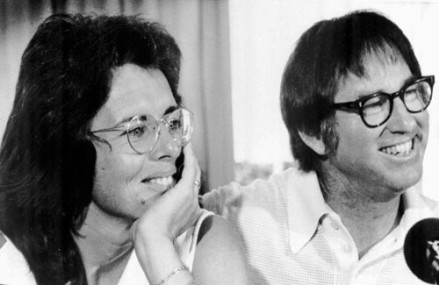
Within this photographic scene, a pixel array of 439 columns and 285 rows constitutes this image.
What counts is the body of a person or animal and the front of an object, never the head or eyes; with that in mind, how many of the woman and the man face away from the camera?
0

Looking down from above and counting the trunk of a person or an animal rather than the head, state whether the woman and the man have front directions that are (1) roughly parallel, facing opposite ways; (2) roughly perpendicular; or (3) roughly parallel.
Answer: roughly parallel

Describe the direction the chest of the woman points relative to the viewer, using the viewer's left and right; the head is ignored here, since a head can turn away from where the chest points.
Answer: facing the viewer and to the right of the viewer

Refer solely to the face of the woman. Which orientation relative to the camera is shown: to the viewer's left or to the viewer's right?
to the viewer's right
